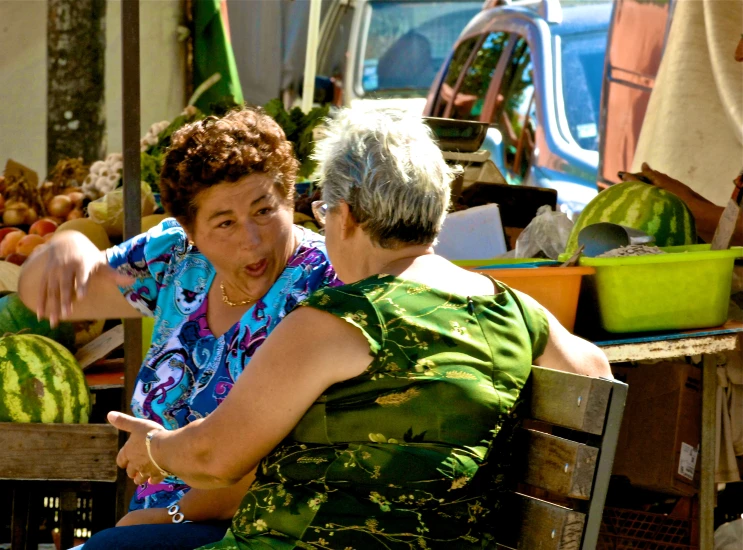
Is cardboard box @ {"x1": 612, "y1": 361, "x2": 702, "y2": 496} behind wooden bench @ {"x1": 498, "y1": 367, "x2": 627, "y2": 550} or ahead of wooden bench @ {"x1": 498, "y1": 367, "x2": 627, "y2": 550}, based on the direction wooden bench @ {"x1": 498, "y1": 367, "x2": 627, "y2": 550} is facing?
behind

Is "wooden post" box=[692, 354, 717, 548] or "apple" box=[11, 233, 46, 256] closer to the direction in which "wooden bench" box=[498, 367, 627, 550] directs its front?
the apple

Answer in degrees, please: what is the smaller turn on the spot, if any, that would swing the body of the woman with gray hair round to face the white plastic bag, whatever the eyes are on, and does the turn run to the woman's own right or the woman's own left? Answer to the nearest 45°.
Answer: approximately 45° to the woman's own right

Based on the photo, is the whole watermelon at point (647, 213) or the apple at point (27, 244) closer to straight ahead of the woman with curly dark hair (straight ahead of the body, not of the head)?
the whole watermelon

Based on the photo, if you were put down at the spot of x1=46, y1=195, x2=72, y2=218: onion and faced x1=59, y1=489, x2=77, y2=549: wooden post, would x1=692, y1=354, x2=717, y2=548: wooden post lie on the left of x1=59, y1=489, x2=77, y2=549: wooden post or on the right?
left

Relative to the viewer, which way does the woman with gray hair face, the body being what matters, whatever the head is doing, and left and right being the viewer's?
facing away from the viewer and to the left of the viewer

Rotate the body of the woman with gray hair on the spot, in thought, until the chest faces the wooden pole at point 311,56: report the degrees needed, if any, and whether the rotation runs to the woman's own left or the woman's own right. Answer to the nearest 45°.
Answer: approximately 45° to the woman's own right

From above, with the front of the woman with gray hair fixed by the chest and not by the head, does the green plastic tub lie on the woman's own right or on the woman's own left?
on the woman's own right

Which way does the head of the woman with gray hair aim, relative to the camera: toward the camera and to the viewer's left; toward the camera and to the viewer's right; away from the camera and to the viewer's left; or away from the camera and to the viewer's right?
away from the camera and to the viewer's left

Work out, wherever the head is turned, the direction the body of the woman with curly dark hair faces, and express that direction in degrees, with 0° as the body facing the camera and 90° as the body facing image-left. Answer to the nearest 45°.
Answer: approximately 315°

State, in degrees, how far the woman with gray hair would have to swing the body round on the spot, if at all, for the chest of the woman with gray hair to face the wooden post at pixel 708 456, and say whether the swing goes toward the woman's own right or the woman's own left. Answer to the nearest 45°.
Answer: approximately 90° to the woman's own right

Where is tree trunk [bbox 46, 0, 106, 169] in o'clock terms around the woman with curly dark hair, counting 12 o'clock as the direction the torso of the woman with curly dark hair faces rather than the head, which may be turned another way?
The tree trunk is roughly at 7 o'clock from the woman with curly dark hair.
